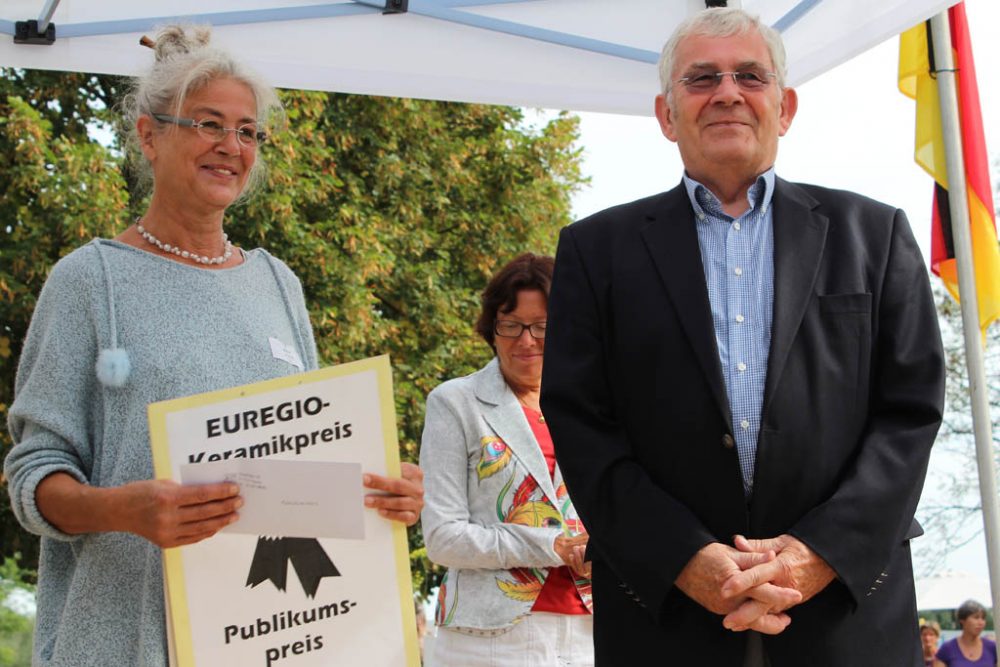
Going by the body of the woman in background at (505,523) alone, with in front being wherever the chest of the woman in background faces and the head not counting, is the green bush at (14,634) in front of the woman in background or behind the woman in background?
behind

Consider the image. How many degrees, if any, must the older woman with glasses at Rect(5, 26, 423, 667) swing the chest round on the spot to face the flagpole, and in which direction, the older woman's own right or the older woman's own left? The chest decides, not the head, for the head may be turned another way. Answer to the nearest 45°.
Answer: approximately 90° to the older woman's own left

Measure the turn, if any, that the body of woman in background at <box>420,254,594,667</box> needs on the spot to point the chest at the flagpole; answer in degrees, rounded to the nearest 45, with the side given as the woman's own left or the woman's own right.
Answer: approximately 90° to the woman's own left

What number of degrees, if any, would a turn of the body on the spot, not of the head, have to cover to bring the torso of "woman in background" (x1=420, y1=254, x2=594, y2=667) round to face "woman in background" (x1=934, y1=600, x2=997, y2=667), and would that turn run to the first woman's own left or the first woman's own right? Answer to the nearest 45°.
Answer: approximately 90° to the first woman's own left

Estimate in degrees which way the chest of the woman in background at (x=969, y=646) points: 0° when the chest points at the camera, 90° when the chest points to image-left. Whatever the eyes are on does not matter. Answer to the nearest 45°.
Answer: approximately 315°

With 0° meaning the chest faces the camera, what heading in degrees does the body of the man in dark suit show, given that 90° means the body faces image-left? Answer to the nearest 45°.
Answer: approximately 0°

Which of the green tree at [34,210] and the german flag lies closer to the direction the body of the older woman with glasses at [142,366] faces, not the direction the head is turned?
the german flag
